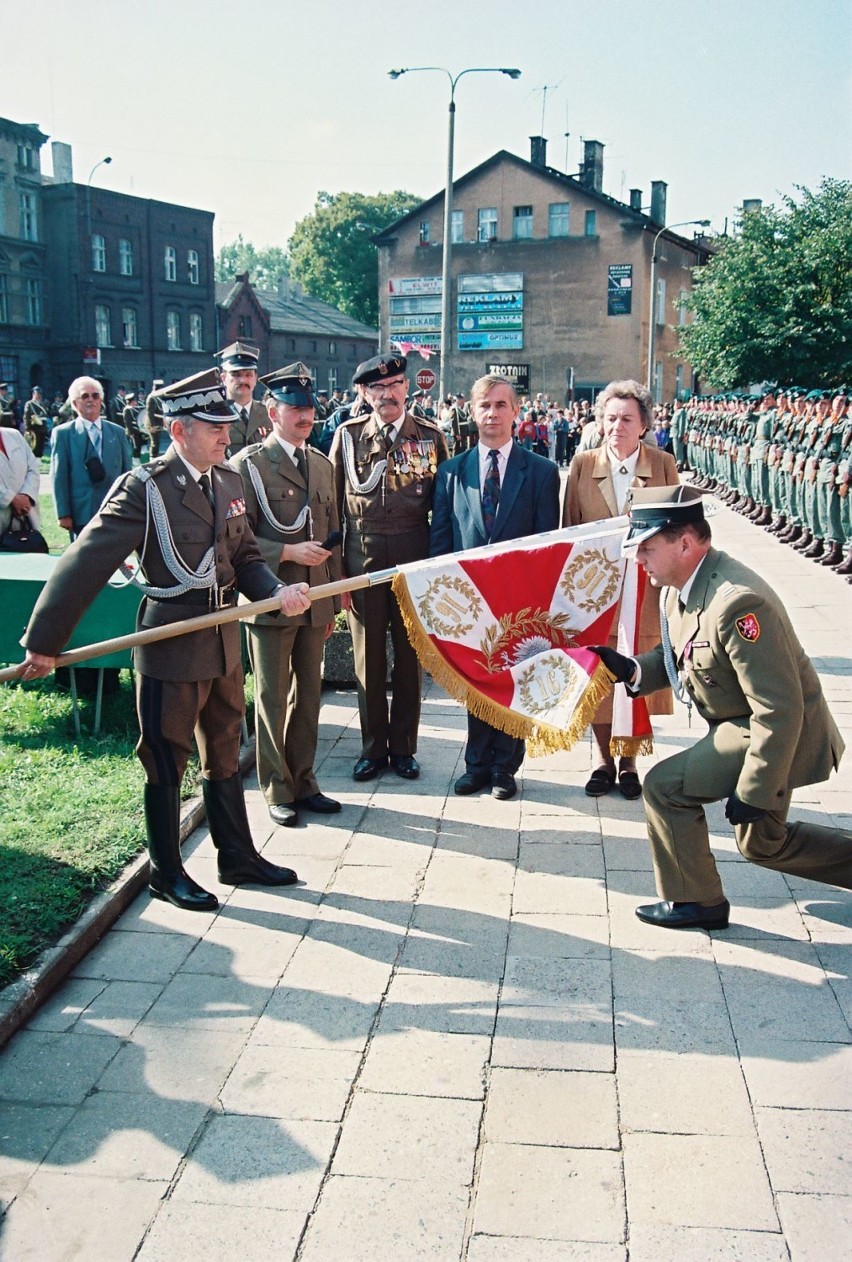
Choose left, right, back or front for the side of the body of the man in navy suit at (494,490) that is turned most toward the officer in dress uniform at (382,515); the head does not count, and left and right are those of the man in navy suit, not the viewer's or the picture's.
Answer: right

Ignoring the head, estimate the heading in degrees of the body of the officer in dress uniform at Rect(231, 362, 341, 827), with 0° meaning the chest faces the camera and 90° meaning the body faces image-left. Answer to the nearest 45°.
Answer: approximately 315°

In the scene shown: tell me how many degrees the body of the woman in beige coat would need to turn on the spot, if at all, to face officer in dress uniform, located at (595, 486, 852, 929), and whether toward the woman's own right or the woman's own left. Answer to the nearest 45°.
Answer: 0° — they already face them

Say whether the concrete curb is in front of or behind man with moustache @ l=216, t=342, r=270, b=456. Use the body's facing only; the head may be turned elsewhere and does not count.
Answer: in front

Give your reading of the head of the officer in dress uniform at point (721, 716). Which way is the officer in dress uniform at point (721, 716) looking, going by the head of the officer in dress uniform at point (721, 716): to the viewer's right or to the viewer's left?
to the viewer's left

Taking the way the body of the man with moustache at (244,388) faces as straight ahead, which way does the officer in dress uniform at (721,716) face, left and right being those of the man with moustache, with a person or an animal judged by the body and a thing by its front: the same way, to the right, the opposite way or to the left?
to the right

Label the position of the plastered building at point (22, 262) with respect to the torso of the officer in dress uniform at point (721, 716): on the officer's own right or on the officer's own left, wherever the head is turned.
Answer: on the officer's own right

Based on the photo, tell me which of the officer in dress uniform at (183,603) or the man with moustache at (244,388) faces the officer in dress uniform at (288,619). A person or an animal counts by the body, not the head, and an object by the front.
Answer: the man with moustache

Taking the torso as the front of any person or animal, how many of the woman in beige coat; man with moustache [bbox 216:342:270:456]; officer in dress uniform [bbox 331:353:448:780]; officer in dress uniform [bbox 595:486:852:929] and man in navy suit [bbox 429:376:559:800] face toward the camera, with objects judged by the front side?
4

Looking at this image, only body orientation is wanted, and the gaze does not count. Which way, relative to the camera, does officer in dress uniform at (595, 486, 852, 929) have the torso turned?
to the viewer's left

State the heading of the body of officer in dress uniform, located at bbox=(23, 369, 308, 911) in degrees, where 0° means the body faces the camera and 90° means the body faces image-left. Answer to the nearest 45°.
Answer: approximately 315°

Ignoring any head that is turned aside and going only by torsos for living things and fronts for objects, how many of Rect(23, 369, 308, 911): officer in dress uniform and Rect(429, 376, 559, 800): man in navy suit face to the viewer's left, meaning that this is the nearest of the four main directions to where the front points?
0

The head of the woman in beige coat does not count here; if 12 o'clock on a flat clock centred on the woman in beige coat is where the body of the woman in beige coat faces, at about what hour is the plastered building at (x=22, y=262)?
The plastered building is roughly at 5 o'clock from the woman in beige coat.
